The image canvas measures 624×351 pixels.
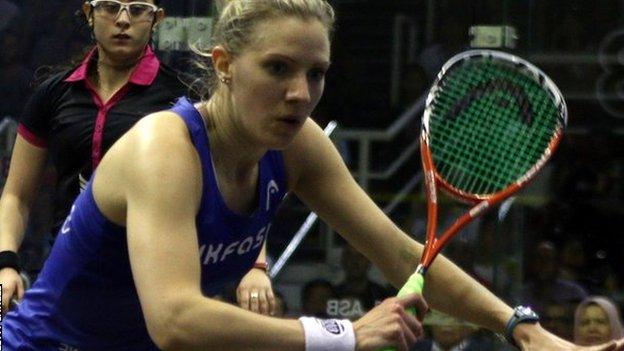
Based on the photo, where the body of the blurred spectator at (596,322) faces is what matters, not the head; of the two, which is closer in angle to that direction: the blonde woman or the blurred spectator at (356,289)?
the blonde woman

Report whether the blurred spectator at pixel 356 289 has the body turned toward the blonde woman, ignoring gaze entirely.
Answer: yes

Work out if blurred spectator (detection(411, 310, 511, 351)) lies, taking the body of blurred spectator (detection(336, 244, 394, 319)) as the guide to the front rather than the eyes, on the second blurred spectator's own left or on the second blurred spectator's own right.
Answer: on the second blurred spectator's own left

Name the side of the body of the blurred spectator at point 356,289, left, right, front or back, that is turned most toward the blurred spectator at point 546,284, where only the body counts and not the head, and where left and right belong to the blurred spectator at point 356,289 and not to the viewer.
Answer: left

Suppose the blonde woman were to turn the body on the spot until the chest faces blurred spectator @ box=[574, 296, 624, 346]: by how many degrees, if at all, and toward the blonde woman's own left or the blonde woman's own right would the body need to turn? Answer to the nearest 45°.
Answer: approximately 90° to the blonde woman's own left

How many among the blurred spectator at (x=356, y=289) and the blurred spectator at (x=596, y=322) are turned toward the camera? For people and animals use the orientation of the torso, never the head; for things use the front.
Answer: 2

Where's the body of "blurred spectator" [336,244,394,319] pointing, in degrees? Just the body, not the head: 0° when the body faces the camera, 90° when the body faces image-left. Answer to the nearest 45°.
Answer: approximately 0°
